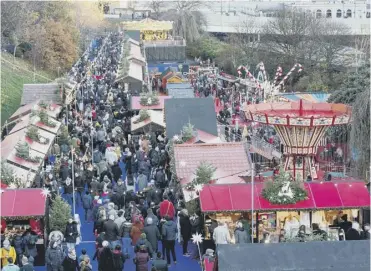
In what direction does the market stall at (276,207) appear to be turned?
toward the camera

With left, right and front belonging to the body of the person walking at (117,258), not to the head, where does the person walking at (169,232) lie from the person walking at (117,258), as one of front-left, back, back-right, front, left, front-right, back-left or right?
front-right

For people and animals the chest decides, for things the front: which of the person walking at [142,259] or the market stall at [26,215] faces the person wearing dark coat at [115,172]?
the person walking

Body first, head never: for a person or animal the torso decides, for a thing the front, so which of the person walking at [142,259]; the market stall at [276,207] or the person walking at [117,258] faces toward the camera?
the market stall

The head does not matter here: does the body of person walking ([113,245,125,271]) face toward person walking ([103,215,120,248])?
yes

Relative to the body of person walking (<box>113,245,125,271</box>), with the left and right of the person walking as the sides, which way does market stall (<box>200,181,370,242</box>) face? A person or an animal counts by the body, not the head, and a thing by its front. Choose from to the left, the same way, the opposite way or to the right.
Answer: the opposite way

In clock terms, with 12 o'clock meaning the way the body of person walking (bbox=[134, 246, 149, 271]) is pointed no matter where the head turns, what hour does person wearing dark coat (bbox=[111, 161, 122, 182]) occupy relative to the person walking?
The person wearing dark coat is roughly at 12 o'clock from the person walking.

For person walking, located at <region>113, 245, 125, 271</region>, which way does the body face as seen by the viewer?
away from the camera

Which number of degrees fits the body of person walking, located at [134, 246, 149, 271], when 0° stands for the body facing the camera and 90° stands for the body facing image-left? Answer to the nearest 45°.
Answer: approximately 180°

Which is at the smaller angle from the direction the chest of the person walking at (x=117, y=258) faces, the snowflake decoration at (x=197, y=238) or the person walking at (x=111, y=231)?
the person walking

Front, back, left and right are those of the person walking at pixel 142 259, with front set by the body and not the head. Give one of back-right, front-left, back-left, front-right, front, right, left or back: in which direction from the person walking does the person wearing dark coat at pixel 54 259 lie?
left
